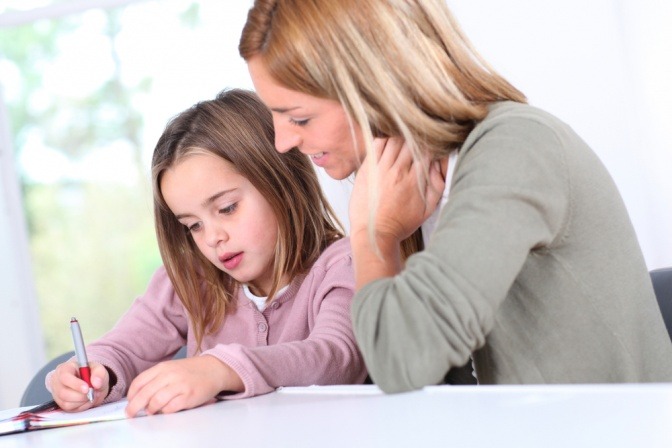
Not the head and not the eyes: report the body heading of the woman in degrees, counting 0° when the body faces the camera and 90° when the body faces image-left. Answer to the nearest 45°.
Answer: approximately 90°

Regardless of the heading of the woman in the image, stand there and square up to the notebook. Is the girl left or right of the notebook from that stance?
right

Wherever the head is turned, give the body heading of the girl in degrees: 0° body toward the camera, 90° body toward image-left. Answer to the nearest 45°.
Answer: approximately 45°

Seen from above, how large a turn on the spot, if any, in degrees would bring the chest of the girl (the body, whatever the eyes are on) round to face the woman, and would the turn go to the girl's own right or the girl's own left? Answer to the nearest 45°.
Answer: approximately 90° to the girl's own left
